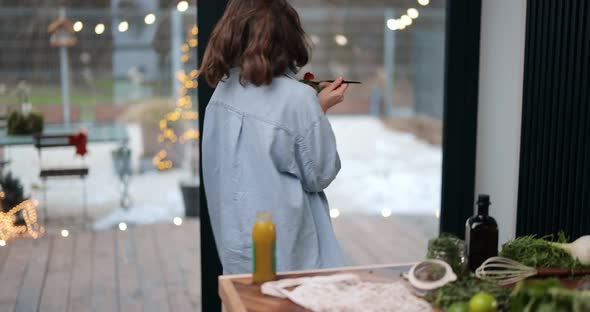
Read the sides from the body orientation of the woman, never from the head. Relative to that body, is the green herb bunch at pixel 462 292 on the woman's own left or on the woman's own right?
on the woman's own right

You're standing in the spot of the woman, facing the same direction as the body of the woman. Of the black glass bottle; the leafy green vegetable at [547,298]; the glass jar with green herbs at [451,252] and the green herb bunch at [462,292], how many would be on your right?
4

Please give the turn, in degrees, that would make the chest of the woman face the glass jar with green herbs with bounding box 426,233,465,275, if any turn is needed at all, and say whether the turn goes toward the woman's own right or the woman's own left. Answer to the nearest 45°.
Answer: approximately 90° to the woman's own right

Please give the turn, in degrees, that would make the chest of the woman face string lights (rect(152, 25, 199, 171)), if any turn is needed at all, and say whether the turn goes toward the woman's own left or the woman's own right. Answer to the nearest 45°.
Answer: approximately 45° to the woman's own left

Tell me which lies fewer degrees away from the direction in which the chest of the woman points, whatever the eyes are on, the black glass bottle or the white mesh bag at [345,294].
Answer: the black glass bottle

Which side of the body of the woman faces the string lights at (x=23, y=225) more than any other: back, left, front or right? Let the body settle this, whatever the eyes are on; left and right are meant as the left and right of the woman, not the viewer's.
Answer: left

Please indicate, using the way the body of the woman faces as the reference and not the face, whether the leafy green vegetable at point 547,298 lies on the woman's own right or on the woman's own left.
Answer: on the woman's own right

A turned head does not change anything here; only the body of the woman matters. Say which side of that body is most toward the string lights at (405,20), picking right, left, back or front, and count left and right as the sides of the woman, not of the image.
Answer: front

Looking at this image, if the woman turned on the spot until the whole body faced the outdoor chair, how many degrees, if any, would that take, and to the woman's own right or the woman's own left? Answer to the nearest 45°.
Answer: approximately 90° to the woman's own left

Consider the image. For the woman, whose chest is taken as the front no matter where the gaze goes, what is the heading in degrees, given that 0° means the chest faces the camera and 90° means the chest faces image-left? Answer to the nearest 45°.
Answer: approximately 225°

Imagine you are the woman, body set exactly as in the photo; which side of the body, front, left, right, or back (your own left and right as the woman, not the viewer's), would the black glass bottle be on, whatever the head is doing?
right

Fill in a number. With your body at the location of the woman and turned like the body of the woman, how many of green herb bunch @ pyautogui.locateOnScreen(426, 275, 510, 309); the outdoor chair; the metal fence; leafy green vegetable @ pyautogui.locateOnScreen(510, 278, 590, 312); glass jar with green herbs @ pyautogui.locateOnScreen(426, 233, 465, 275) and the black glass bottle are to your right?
4

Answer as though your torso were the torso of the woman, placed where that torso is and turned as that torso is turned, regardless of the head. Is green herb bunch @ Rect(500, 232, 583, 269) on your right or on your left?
on your right
